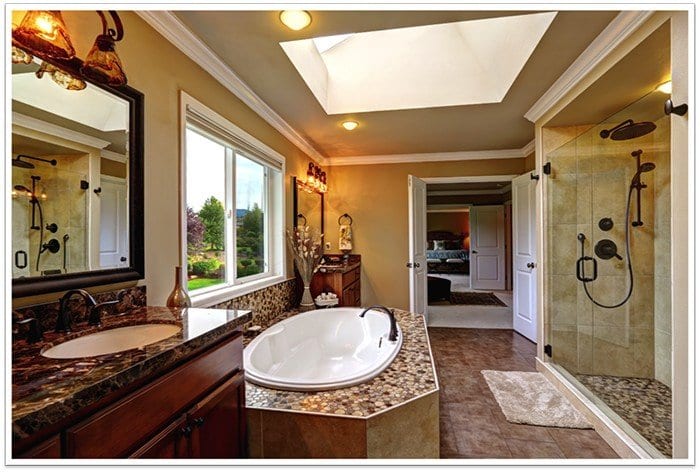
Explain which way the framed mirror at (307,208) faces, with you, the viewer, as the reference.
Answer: facing the viewer and to the right of the viewer

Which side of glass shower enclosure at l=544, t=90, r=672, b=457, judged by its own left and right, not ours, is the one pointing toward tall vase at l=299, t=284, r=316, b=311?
front

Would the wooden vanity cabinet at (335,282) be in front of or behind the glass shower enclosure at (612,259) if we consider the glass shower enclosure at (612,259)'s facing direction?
in front

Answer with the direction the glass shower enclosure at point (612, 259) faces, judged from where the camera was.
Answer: facing the viewer and to the left of the viewer

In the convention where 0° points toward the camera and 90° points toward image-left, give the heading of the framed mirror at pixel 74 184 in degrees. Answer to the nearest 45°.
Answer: approximately 315°

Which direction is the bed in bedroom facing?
toward the camera

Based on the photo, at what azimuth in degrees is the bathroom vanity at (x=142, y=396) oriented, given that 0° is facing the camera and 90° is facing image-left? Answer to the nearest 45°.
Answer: approximately 315°

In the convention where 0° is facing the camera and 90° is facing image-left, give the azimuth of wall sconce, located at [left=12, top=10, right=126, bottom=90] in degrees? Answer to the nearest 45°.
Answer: approximately 315°

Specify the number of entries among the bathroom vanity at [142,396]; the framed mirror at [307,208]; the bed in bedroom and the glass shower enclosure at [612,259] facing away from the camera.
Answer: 0

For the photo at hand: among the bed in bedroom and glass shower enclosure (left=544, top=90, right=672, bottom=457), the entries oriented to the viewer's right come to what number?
0

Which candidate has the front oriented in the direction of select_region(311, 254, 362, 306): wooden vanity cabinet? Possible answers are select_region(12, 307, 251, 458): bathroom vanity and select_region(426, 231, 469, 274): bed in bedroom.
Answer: the bed in bedroom
